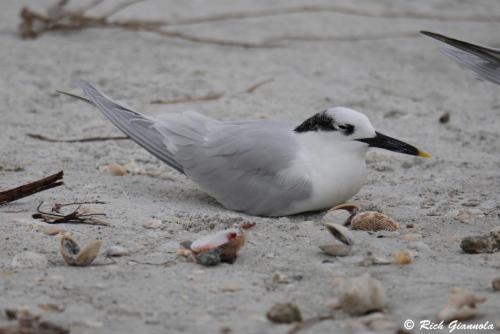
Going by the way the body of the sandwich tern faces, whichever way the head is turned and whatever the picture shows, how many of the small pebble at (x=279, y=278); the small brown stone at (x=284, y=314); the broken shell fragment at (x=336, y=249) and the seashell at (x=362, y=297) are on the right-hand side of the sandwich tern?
4

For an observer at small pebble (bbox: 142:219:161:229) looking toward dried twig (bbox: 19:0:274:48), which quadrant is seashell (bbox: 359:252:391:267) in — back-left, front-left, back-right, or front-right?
back-right

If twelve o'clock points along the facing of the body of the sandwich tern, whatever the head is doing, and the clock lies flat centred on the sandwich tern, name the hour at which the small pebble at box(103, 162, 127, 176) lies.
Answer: The small pebble is roughly at 7 o'clock from the sandwich tern.

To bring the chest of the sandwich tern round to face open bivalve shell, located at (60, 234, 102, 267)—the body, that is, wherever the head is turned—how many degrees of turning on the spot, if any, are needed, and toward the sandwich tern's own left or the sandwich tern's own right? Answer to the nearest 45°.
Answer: approximately 135° to the sandwich tern's own right

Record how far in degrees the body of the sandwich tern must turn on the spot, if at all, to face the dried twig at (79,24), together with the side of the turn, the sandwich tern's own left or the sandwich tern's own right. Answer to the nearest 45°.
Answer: approximately 135° to the sandwich tern's own left

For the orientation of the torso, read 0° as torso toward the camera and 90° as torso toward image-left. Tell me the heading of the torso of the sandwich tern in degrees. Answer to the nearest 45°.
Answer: approximately 270°

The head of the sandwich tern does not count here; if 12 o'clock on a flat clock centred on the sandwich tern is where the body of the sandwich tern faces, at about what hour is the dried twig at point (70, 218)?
The dried twig is roughly at 5 o'clock from the sandwich tern.

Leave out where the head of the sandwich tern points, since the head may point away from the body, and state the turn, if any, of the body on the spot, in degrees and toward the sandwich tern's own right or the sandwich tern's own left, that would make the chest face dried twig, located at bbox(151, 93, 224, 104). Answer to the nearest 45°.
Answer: approximately 90° to the sandwich tern's own left

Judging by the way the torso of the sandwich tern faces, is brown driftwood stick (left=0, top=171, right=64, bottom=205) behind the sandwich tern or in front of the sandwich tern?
behind

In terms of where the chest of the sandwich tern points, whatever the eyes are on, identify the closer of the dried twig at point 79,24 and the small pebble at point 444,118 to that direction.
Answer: the small pebble

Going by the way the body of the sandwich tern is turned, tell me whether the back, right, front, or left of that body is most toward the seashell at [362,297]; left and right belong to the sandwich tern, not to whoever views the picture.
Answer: right

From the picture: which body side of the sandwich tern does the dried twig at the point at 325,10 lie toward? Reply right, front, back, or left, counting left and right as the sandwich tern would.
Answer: left

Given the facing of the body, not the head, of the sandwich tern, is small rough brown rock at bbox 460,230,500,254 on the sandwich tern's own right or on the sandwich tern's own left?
on the sandwich tern's own right

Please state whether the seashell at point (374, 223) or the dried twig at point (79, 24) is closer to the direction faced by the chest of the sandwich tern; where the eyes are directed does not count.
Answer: the seashell
